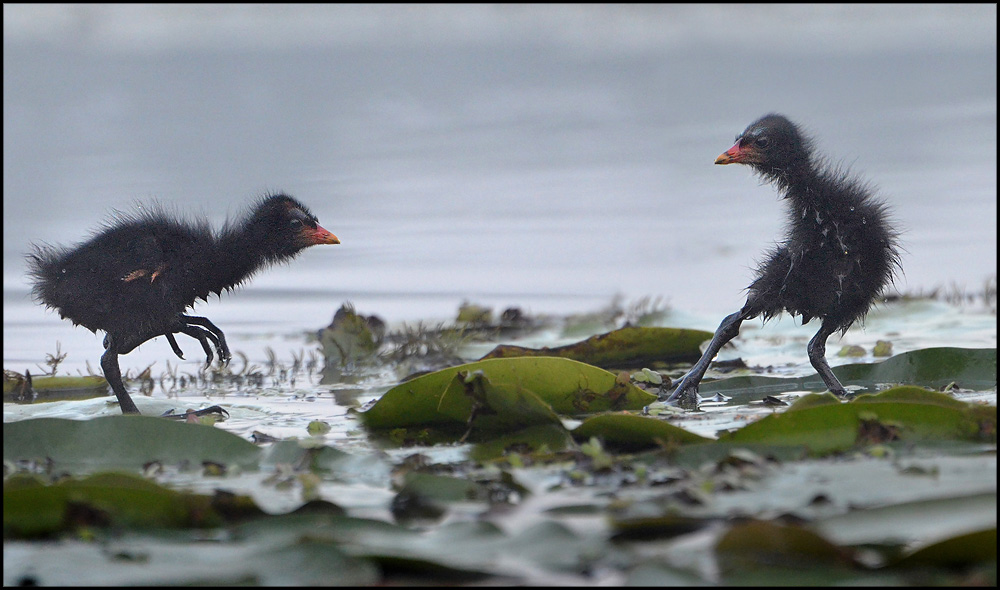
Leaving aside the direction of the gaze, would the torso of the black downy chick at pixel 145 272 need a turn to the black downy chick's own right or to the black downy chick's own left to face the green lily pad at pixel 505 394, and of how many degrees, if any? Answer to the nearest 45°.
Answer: approximately 45° to the black downy chick's own right

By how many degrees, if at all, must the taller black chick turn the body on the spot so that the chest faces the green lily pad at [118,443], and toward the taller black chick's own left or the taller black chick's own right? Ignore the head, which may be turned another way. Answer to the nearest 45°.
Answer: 0° — it already faces it

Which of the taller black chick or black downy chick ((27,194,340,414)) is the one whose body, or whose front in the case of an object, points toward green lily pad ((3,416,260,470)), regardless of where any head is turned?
the taller black chick

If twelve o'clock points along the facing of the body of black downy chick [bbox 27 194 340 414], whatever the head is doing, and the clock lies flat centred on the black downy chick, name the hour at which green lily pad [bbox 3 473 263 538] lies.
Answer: The green lily pad is roughly at 3 o'clock from the black downy chick.

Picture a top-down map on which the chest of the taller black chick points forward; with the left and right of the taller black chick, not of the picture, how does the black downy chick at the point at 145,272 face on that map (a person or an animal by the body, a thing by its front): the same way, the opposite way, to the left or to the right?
the opposite way

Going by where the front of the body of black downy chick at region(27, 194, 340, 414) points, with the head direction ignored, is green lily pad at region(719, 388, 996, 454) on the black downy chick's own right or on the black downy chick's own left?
on the black downy chick's own right

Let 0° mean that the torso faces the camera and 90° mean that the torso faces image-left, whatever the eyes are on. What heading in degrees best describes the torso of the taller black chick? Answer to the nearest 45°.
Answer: approximately 45°

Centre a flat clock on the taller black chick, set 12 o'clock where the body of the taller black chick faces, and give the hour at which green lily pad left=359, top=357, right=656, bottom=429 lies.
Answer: The green lily pad is roughly at 12 o'clock from the taller black chick.

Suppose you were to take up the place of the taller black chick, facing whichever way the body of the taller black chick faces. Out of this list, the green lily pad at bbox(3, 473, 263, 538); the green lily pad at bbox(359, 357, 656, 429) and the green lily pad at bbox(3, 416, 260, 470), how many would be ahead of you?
3

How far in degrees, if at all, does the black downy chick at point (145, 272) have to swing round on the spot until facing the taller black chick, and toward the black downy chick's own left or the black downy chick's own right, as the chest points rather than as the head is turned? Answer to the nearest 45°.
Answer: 0° — it already faces it

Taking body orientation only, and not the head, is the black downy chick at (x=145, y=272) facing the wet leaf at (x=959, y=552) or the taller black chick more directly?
the taller black chick

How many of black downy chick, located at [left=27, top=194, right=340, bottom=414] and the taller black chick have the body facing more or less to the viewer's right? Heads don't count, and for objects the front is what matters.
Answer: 1

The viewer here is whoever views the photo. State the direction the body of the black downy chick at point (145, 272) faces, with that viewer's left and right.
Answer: facing to the right of the viewer

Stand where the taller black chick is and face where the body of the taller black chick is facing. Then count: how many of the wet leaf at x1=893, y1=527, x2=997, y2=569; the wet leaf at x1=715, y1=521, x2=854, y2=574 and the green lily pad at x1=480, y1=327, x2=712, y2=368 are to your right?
1
